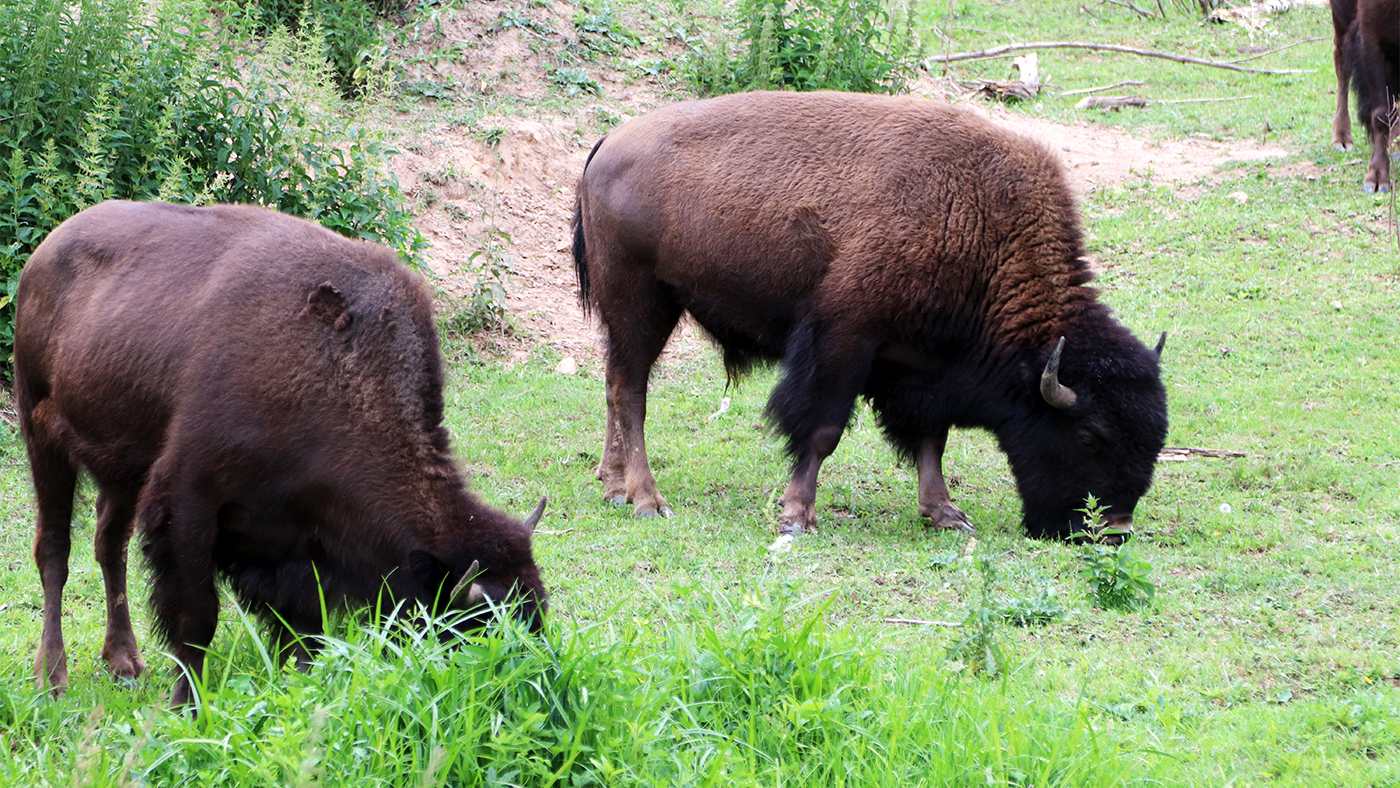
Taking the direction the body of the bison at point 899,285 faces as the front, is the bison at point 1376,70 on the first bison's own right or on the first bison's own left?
on the first bison's own left

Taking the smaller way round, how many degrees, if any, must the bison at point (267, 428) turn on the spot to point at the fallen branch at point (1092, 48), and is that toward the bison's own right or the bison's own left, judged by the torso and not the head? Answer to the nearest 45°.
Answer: approximately 90° to the bison's own left

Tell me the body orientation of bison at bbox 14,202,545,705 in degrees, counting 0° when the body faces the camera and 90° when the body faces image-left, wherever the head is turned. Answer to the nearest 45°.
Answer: approximately 315°

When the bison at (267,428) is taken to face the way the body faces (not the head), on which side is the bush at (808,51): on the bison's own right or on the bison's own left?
on the bison's own left

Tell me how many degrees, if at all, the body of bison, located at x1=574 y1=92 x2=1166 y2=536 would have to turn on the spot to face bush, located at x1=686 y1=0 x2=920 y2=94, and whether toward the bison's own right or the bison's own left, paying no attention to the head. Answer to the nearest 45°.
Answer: approximately 90° to the bison's own left

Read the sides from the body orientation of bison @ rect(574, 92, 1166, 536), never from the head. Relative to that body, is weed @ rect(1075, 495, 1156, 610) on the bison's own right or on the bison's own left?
on the bison's own right

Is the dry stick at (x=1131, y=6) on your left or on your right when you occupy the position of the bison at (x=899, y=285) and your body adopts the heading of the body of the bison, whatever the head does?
on your left

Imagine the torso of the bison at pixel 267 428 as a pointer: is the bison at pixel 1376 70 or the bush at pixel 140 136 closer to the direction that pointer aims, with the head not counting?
the bison

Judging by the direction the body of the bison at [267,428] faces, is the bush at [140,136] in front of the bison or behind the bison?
behind

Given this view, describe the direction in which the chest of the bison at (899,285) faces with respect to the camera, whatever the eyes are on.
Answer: to the viewer's right

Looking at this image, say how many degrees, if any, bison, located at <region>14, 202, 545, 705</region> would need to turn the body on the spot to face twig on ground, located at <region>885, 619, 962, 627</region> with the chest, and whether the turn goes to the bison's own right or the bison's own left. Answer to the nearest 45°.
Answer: approximately 45° to the bison's own left
